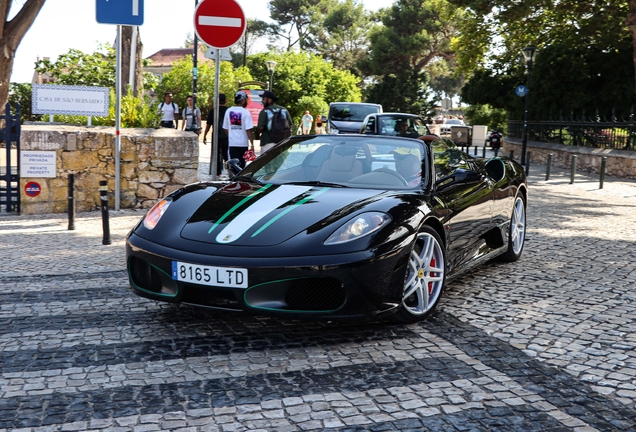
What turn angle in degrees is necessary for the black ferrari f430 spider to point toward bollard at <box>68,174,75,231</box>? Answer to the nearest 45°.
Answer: approximately 90° to its right

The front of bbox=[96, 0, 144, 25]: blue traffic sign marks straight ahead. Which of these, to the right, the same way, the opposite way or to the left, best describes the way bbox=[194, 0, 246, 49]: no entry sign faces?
the same way

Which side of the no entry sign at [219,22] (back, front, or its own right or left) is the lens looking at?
front

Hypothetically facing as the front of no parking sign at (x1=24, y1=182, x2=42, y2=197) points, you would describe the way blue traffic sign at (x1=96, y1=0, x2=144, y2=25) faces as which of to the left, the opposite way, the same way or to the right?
the same way

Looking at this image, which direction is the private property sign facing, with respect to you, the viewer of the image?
facing the viewer

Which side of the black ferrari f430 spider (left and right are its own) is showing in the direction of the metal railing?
back

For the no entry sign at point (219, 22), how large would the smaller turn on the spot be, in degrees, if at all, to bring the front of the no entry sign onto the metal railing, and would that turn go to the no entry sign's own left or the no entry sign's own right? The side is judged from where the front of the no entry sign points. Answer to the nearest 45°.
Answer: approximately 135° to the no entry sign's own left

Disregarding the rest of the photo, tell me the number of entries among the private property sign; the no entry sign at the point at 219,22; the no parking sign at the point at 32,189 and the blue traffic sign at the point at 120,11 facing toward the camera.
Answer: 4

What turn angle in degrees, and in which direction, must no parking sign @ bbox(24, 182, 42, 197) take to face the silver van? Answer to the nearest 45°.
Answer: approximately 135° to its left

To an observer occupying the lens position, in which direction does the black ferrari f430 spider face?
facing the viewer and to the left of the viewer

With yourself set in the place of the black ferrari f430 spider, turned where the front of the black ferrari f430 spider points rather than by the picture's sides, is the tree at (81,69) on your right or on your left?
on your right

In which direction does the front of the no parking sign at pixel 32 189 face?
toward the camera

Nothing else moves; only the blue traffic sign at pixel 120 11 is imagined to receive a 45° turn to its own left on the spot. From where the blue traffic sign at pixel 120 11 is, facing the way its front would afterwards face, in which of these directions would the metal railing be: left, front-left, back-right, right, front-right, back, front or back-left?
left
